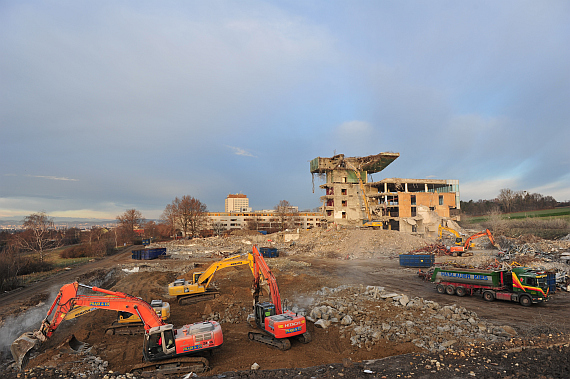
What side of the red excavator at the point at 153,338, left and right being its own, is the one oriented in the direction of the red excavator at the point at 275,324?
back

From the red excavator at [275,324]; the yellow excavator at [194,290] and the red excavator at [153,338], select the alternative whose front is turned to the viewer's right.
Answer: the yellow excavator

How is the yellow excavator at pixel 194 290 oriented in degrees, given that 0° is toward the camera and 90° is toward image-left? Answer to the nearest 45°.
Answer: approximately 270°

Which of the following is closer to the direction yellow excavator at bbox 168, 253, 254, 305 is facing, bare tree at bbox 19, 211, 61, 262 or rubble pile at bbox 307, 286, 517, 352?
the rubble pile

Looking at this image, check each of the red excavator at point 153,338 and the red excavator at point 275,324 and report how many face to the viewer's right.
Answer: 0

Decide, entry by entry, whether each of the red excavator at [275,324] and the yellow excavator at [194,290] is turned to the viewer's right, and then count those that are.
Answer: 1

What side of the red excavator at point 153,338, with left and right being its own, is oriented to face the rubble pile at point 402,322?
back

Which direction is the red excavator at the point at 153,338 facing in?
to the viewer's left

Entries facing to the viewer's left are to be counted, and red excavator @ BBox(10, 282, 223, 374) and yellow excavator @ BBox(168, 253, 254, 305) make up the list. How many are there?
1

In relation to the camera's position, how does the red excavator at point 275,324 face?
facing away from the viewer and to the left of the viewer

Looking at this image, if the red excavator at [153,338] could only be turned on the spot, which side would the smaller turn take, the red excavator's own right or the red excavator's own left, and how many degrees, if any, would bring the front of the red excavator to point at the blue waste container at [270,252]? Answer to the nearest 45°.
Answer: approximately 135° to the red excavator's own right

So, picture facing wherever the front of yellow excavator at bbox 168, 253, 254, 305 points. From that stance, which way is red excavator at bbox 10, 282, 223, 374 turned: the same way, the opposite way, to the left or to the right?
the opposite way
